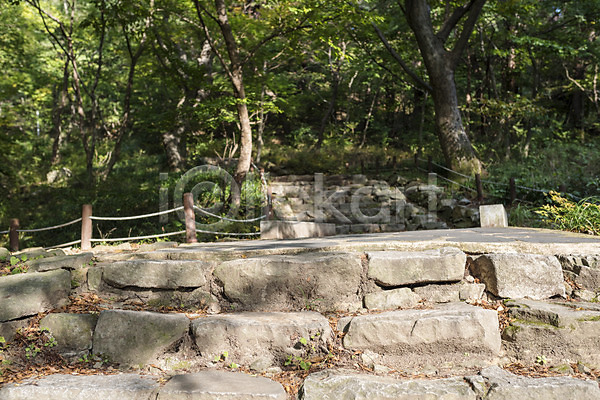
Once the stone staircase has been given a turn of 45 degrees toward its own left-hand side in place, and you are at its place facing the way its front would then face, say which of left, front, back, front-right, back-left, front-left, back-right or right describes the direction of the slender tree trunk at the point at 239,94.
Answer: back-left

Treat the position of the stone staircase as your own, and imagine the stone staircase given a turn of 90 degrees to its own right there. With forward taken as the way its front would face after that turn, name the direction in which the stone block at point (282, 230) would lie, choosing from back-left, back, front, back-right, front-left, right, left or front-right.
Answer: right

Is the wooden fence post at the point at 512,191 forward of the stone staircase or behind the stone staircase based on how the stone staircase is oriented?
behind

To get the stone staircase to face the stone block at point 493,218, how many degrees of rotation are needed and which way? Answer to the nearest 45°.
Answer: approximately 135° to its left

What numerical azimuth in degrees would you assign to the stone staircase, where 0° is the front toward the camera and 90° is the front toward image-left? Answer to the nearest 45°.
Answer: approximately 0°
